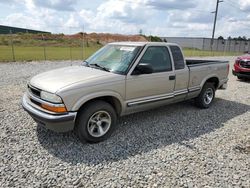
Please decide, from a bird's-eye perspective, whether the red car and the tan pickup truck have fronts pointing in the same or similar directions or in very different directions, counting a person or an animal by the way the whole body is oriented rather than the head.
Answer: same or similar directions

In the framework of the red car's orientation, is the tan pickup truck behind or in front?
in front

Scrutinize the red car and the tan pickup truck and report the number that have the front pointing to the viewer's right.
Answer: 0

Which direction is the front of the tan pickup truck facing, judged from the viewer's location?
facing the viewer and to the left of the viewer

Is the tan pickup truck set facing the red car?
no
